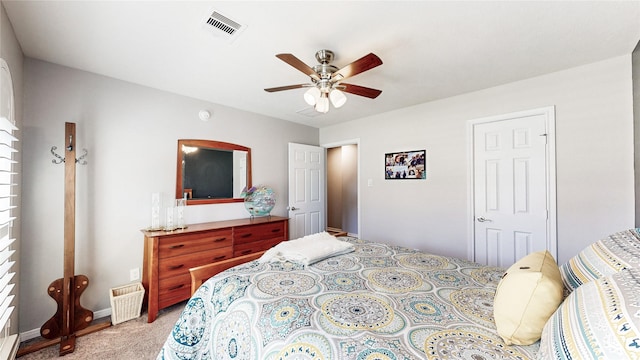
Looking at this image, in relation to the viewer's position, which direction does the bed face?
facing away from the viewer and to the left of the viewer

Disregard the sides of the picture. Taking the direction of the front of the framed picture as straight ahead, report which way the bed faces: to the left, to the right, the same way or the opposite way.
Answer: to the right

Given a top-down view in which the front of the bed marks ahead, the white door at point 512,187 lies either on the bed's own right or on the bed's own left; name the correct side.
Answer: on the bed's own right

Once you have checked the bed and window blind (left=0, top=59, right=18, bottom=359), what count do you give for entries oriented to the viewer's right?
1

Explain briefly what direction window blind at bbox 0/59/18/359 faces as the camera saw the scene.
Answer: facing to the right of the viewer

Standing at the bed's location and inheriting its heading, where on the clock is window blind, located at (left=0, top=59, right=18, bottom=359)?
The window blind is roughly at 10 o'clock from the bed.

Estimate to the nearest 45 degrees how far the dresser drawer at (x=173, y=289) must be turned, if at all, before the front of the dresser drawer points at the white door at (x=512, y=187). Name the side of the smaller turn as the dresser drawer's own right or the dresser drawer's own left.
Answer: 0° — it already faces it

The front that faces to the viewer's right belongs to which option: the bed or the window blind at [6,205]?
the window blind

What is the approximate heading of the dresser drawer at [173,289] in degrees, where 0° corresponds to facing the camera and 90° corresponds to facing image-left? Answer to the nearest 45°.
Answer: approximately 315°
